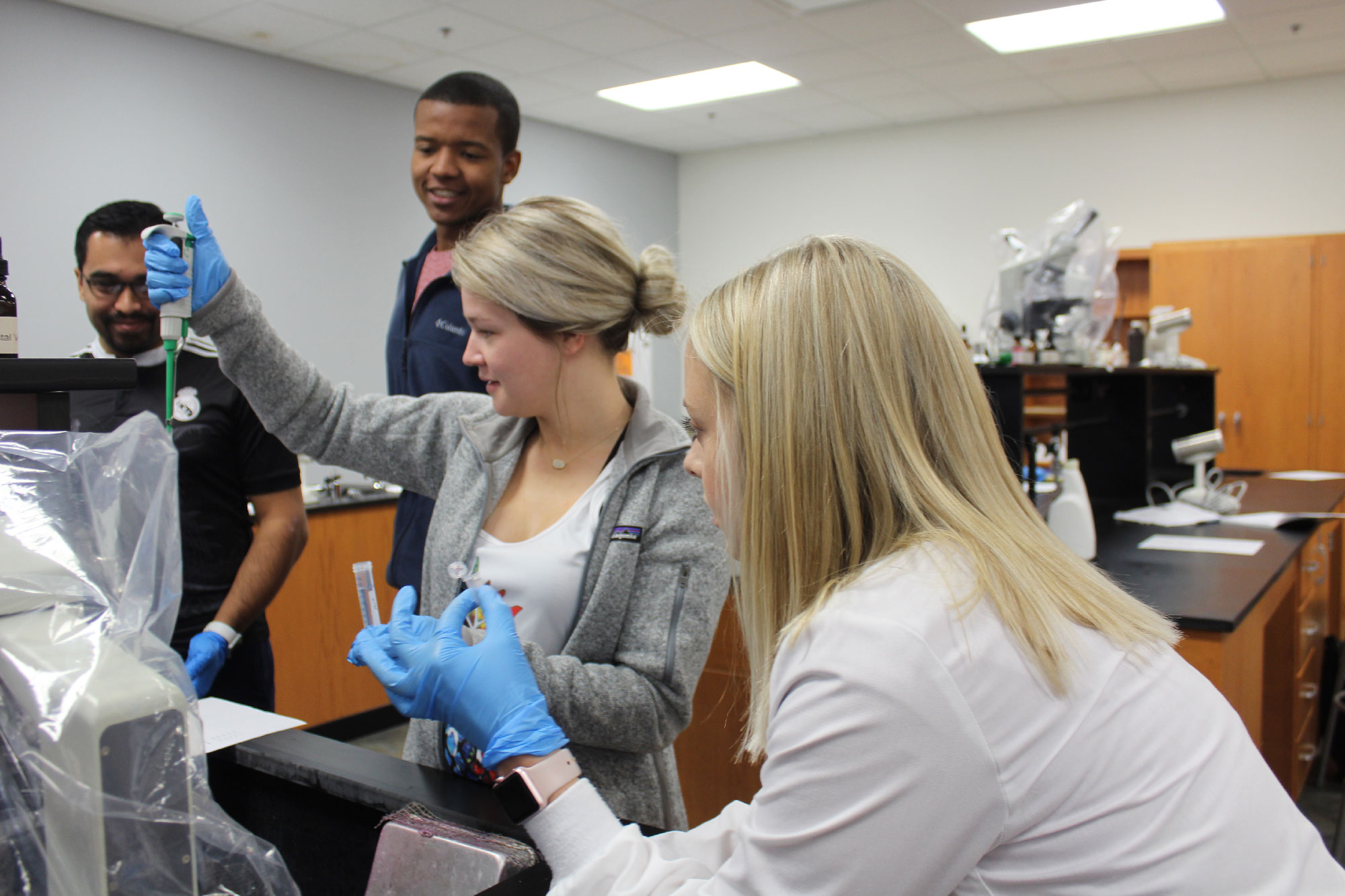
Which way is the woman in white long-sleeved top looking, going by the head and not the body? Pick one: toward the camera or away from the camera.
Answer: away from the camera

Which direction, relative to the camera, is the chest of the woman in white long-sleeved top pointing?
to the viewer's left

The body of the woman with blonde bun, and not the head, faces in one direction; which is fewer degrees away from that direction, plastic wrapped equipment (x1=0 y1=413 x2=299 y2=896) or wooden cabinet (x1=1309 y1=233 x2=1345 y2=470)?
the plastic wrapped equipment

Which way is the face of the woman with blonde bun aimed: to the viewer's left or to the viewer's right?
to the viewer's left

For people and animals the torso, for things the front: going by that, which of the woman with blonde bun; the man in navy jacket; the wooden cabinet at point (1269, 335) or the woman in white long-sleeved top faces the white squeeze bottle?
the wooden cabinet

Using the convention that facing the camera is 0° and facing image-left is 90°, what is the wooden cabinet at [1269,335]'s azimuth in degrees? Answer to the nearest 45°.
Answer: approximately 0°

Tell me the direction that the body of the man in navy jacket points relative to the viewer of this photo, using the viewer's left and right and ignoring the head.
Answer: facing the viewer and to the left of the viewer

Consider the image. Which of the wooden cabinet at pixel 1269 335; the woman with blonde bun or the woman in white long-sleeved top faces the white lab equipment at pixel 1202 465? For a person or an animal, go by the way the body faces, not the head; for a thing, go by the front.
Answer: the wooden cabinet

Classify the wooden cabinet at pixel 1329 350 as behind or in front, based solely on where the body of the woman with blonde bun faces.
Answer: behind

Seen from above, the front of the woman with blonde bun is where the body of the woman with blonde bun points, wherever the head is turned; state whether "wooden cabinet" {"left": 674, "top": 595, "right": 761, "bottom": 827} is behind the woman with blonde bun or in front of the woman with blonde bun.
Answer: behind

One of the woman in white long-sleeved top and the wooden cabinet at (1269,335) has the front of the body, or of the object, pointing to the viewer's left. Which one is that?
the woman in white long-sleeved top

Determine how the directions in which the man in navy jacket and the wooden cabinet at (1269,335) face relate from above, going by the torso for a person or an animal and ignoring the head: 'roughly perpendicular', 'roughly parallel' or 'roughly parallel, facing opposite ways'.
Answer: roughly parallel

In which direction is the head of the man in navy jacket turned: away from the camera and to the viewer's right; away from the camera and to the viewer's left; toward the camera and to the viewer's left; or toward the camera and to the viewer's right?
toward the camera and to the viewer's left
